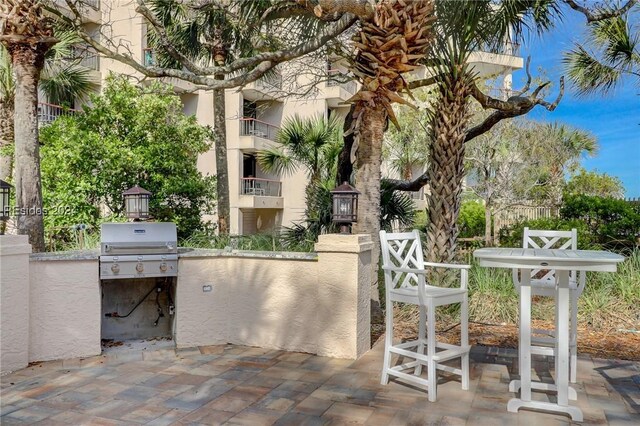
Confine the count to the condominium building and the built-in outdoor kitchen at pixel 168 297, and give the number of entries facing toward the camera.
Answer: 2

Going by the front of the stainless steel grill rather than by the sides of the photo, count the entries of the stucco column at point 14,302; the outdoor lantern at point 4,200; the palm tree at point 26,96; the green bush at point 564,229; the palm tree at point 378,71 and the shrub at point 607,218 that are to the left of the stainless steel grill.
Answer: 3

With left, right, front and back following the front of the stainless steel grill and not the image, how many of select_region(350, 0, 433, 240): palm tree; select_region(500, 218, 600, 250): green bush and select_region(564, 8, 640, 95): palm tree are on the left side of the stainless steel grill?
3

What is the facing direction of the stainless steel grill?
toward the camera

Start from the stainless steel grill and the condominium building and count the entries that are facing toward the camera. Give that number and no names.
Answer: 2

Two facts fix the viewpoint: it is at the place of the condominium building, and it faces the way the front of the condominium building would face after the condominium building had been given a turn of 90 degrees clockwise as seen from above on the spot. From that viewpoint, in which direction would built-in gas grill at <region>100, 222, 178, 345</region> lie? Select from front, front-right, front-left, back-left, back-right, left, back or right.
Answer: left

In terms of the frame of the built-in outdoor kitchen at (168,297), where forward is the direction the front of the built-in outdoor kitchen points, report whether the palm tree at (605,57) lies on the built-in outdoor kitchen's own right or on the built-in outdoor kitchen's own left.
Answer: on the built-in outdoor kitchen's own left

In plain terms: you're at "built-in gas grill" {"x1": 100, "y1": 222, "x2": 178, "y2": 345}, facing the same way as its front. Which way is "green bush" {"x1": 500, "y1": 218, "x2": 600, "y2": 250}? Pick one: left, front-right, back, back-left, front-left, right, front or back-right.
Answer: left

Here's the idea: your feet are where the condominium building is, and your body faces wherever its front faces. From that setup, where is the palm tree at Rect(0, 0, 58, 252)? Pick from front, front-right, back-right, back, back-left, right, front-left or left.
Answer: front

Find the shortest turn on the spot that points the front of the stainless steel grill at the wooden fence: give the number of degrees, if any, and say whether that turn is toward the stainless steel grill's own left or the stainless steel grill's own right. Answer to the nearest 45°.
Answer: approximately 135° to the stainless steel grill's own left

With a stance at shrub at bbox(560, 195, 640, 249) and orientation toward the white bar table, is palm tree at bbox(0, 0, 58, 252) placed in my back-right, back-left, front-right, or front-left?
front-right

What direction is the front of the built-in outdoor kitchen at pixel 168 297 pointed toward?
toward the camera

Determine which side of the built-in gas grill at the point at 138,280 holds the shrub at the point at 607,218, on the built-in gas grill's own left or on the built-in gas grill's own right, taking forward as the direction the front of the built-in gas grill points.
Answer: on the built-in gas grill's own left

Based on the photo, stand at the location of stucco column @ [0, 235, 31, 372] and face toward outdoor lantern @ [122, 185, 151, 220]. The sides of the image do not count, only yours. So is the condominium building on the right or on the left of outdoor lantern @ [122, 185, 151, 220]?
left
